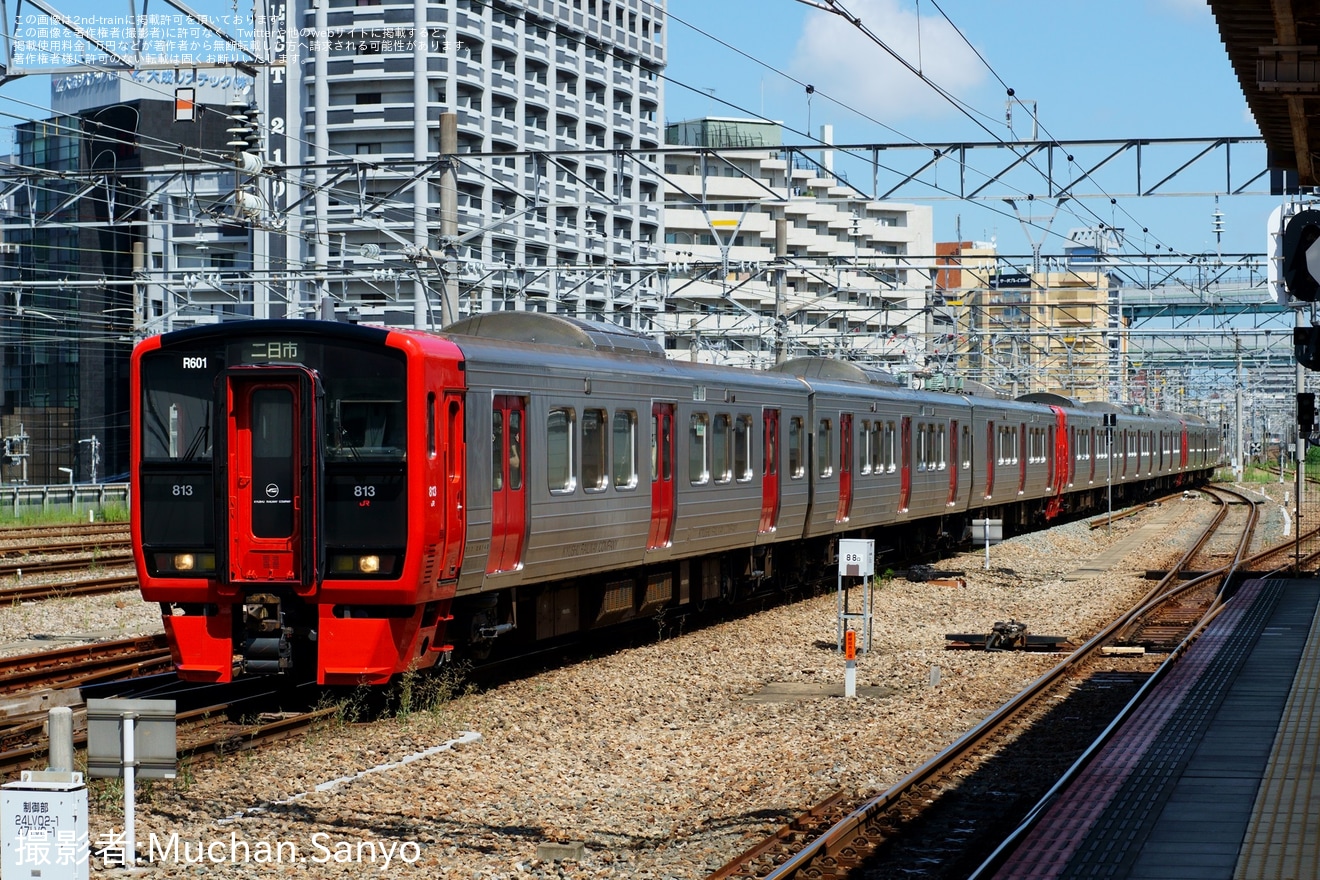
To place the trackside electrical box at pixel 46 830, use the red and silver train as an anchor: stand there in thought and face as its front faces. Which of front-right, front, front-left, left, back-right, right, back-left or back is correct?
front-left

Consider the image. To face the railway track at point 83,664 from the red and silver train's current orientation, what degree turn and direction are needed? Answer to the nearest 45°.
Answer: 0° — it already faces it

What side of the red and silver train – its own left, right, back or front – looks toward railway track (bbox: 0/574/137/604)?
right

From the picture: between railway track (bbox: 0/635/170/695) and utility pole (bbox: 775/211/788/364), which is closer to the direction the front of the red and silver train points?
the railway track

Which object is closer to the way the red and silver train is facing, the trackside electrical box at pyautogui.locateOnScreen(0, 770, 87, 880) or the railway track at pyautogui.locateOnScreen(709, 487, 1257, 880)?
the trackside electrical box

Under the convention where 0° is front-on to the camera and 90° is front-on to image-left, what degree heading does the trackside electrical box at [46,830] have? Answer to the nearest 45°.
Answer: approximately 0°

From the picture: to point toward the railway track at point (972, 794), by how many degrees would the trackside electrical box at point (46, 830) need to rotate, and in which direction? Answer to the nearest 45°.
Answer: approximately 90° to its left

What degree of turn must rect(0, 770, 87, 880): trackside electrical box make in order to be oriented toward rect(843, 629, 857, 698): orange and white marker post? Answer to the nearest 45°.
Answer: approximately 135° to its left

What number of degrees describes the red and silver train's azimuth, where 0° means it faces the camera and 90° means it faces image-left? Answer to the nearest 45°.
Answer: approximately 45°

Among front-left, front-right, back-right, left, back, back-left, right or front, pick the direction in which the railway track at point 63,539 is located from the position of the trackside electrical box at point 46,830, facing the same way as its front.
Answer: back

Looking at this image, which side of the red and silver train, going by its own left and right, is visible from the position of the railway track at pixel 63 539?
right

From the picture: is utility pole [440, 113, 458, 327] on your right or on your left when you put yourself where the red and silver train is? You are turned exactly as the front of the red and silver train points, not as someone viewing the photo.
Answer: on your right

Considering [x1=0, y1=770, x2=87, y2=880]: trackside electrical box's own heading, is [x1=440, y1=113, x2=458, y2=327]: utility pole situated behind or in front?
behind

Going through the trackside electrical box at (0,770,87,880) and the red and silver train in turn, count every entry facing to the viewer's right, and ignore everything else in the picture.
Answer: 0
